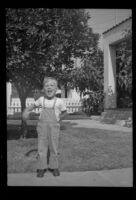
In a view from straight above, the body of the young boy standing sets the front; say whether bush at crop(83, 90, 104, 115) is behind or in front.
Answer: behind

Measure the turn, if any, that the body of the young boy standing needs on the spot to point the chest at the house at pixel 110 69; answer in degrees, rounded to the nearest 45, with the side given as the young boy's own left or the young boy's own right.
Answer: approximately 180°

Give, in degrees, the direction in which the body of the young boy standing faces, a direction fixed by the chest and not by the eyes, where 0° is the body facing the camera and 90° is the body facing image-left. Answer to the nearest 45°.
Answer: approximately 0°

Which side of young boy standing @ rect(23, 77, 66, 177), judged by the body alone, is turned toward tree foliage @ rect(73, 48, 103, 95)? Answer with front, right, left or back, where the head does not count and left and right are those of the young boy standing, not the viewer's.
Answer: back

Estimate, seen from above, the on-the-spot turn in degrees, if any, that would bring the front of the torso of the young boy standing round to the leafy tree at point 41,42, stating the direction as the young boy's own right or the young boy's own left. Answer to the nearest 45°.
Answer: approximately 180°
